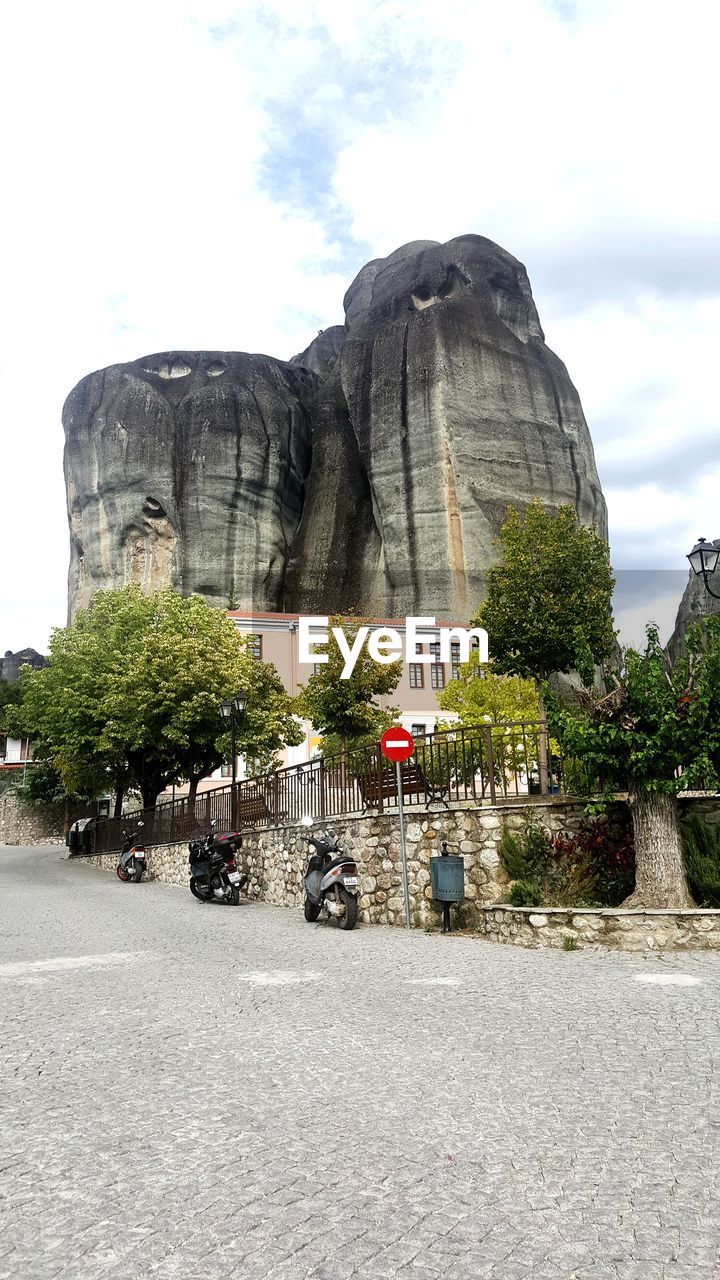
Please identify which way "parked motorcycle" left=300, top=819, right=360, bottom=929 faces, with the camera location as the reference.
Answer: facing away from the viewer and to the left of the viewer

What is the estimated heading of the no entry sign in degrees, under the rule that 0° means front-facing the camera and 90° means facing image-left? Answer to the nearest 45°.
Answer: approximately 0°

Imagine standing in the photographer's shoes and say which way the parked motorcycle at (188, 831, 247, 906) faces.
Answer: facing away from the viewer and to the left of the viewer

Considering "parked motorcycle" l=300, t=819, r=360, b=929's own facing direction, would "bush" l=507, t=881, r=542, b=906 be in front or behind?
behind

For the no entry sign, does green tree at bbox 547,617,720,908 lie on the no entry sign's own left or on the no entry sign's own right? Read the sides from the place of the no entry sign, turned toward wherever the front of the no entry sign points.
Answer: on the no entry sign's own left

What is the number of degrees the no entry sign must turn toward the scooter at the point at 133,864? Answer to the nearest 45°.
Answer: approximately 135° to its right

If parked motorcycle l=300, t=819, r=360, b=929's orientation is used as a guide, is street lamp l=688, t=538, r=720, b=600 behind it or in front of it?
behind
